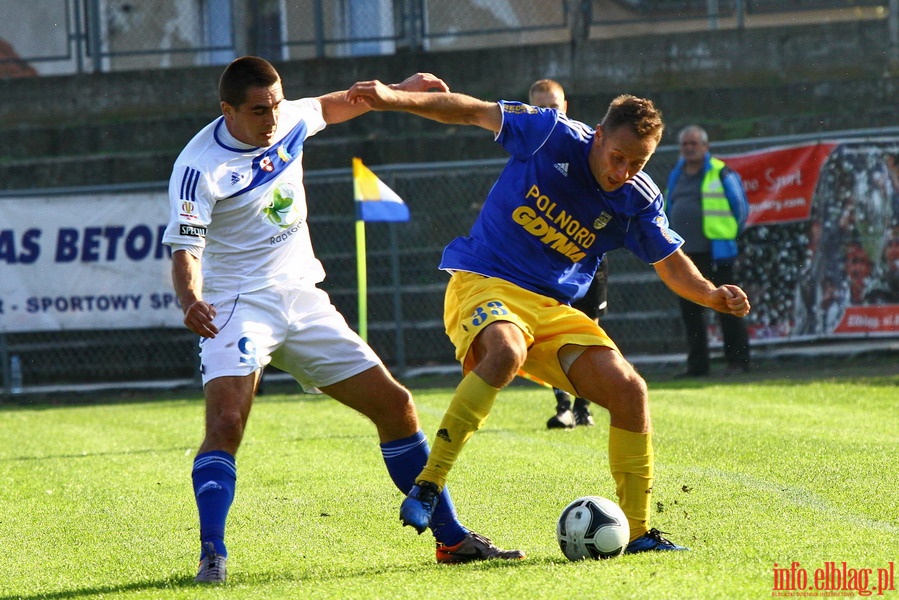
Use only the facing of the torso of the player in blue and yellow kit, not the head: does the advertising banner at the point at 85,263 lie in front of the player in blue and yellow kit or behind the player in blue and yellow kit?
behind

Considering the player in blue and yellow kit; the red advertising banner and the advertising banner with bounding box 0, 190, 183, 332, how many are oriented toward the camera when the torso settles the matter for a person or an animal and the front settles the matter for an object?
3

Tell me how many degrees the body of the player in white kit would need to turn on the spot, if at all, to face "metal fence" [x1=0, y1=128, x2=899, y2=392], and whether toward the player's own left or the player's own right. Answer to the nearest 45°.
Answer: approximately 135° to the player's own left

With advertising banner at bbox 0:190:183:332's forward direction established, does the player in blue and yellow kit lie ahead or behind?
ahead

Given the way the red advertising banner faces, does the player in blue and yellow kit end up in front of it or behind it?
in front

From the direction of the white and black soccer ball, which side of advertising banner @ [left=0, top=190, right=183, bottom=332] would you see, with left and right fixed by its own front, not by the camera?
front

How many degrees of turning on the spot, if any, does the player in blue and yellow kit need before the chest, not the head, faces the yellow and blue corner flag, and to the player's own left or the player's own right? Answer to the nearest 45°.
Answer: approximately 180°

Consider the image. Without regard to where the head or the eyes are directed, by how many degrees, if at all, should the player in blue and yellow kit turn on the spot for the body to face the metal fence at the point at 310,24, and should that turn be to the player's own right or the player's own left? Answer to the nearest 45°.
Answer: approximately 180°

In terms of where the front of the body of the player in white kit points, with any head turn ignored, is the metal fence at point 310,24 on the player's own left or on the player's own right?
on the player's own left
